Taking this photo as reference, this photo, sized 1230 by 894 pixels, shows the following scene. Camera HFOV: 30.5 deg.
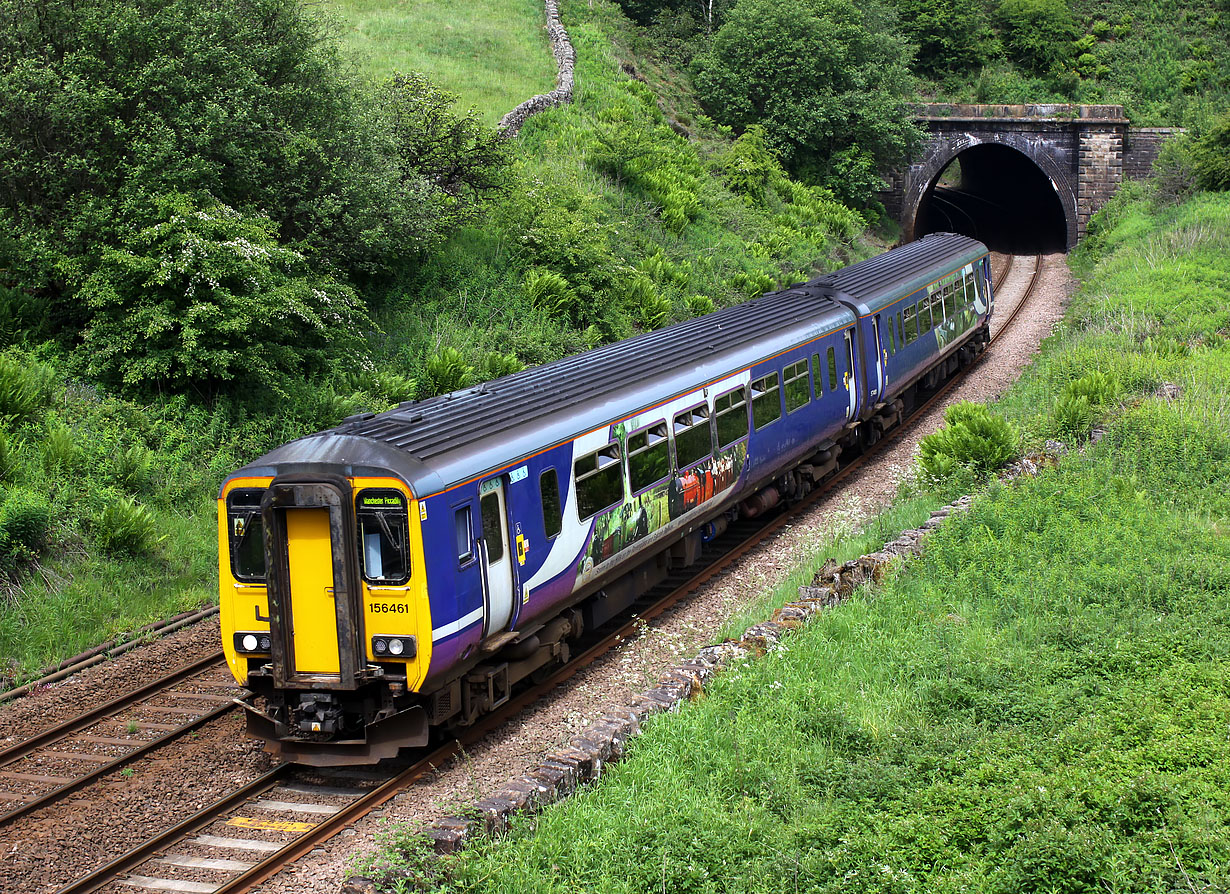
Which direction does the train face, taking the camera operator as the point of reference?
facing the viewer and to the left of the viewer

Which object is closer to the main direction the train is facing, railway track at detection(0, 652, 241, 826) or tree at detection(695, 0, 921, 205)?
the railway track

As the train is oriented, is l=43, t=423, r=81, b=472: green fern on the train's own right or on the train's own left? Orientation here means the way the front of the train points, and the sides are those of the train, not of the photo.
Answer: on the train's own right

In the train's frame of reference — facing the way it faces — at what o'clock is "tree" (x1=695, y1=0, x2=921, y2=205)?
The tree is roughly at 5 o'clock from the train.

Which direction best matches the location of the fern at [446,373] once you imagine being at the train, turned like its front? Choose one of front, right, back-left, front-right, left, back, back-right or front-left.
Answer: back-right

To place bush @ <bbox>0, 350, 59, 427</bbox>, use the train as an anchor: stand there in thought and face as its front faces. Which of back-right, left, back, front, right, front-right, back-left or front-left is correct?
right

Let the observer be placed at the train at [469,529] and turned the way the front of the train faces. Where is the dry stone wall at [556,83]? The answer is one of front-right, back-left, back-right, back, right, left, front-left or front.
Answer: back-right

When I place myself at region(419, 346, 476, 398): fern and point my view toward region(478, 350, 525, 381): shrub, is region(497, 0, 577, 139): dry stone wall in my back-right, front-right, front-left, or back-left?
front-left

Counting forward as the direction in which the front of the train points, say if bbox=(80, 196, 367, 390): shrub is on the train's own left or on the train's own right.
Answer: on the train's own right
